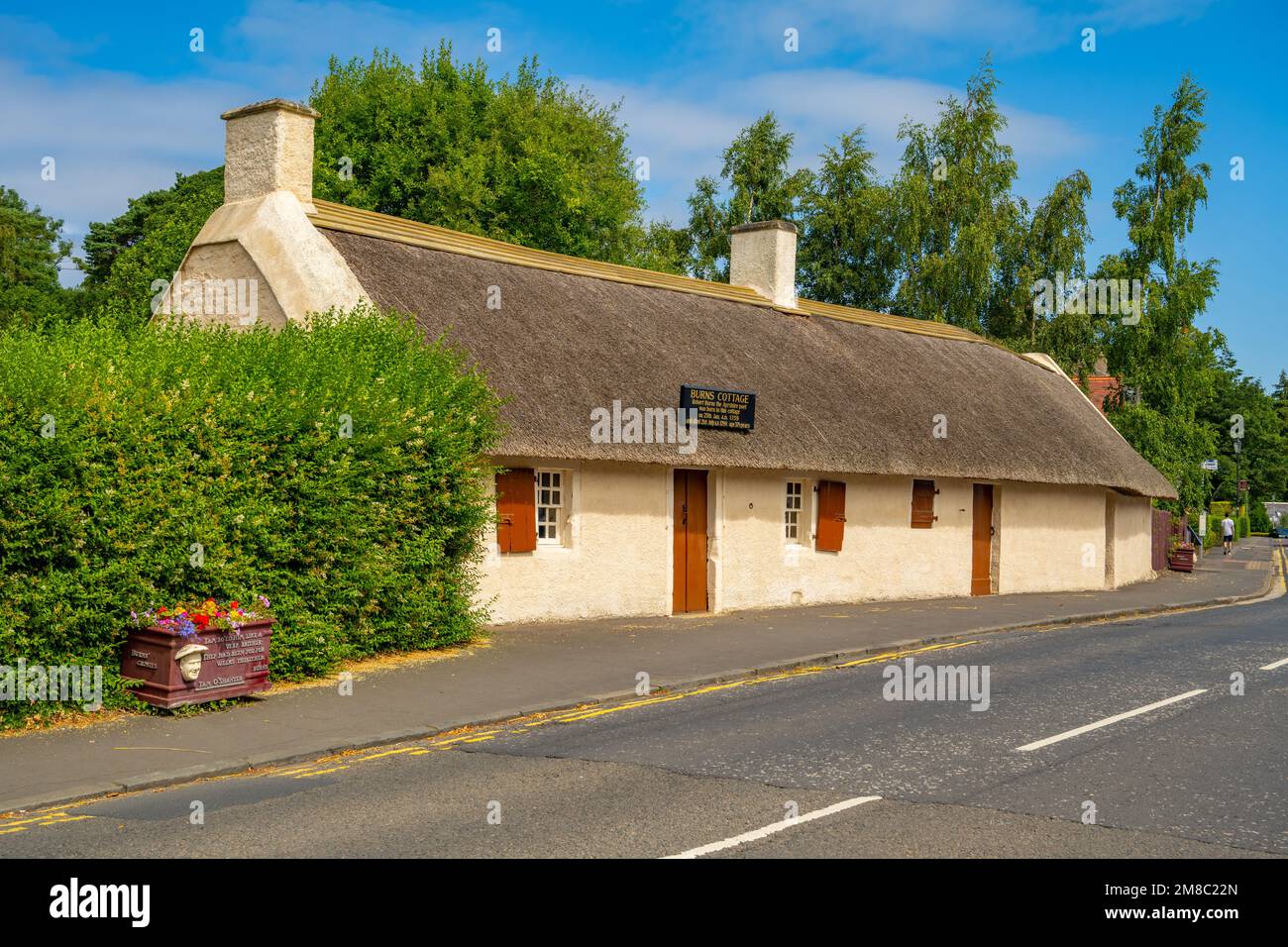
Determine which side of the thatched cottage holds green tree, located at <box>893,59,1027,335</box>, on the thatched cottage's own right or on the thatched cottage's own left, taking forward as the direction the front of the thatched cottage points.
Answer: on the thatched cottage's own left

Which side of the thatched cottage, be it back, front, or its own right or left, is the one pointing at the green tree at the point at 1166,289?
left

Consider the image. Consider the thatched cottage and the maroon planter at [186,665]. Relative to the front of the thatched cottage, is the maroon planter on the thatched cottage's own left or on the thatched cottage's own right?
on the thatched cottage's own right

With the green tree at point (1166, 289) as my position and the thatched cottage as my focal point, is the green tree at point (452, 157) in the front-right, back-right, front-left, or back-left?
front-right

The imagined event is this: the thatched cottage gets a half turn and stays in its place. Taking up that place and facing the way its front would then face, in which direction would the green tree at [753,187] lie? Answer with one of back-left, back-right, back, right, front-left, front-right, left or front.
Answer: front-right

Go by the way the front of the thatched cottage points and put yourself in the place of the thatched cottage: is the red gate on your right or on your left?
on your left

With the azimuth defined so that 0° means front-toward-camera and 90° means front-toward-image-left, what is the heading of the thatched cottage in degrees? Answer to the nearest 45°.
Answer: approximately 315°

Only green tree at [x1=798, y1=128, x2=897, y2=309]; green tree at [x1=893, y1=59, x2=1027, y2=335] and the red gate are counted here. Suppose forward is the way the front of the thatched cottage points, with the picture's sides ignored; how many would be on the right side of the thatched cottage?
0

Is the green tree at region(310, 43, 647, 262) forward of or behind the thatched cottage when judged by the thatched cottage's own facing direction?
behind

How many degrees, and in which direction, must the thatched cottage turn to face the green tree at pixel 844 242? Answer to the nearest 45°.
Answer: approximately 135° to its left

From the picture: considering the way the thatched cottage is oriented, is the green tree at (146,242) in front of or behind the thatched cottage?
behind

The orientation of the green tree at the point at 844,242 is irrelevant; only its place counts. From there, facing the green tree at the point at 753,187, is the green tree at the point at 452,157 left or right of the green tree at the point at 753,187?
left
